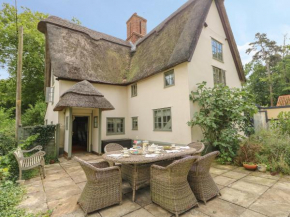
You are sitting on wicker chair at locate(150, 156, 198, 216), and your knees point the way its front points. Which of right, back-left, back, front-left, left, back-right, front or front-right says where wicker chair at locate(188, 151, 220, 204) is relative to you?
right

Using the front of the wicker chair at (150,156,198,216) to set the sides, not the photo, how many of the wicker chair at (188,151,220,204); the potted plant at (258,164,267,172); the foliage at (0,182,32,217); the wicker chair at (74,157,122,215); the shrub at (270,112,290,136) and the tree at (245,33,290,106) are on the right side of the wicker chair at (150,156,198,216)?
4

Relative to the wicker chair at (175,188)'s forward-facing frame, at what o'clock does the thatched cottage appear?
The thatched cottage is roughly at 1 o'clock from the wicker chair.

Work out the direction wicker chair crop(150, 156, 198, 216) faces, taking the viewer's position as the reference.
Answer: facing away from the viewer and to the left of the viewer

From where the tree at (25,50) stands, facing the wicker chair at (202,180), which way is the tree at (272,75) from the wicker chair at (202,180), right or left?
left

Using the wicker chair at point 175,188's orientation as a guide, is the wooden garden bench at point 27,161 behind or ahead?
ahead

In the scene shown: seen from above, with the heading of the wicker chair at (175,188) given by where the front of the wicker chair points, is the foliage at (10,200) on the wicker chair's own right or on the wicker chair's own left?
on the wicker chair's own left
